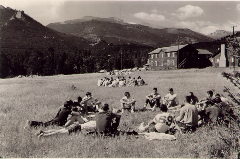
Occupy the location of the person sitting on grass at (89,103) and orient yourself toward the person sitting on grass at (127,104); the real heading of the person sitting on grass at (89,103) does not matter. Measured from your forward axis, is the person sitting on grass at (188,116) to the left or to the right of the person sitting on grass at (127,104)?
right

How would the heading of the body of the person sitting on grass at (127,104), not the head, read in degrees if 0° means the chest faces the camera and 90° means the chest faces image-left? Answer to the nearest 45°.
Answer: approximately 0°

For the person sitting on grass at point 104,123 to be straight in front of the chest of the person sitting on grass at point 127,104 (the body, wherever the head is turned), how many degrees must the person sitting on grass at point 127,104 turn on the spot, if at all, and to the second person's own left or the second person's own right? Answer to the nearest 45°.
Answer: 0° — they already face them

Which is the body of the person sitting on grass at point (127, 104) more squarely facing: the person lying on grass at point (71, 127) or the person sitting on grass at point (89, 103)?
the person lying on grass

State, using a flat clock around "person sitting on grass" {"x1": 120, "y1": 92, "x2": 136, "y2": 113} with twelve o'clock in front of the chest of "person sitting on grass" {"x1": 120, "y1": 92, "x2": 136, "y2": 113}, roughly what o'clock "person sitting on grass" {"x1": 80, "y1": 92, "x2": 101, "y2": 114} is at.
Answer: "person sitting on grass" {"x1": 80, "y1": 92, "x2": 101, "y2": 114} is roughly at 3 o'clock from "person sitting on grass" {"x1": 120, "y1": 92, "x2": 136, "y2": 113}.

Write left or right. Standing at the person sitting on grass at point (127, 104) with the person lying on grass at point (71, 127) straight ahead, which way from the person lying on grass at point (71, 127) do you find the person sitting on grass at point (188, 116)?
left
